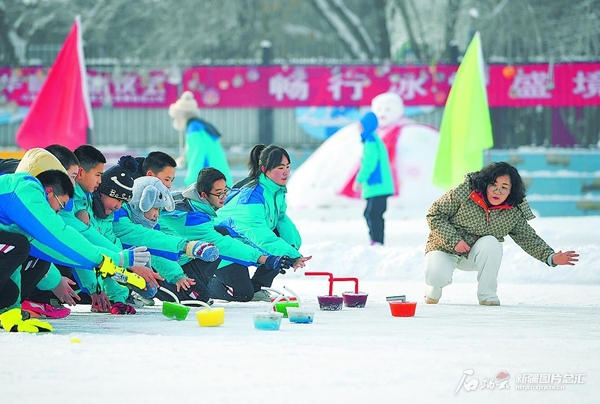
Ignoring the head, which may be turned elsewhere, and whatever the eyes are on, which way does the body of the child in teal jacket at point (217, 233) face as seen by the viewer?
to the viewer's right

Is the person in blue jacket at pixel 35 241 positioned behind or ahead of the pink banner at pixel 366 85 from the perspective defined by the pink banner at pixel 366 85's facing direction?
ahead

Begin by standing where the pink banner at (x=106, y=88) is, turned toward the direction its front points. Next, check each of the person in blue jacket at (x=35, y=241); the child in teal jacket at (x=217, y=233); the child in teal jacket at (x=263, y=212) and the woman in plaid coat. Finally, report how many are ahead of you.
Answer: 4

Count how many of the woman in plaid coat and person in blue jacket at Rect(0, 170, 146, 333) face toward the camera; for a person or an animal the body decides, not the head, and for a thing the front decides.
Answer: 1

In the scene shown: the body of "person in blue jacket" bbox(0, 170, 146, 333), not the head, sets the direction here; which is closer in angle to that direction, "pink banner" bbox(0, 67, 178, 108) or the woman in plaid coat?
the woman in plaid coat

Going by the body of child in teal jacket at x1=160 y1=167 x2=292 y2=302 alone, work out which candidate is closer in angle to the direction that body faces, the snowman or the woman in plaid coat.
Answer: the woman in plaid coat

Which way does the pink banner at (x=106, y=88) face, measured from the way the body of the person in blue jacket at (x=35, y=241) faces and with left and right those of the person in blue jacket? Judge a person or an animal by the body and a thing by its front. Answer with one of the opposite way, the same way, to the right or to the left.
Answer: to the right

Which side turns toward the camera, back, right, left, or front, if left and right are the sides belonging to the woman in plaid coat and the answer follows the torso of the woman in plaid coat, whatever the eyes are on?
front

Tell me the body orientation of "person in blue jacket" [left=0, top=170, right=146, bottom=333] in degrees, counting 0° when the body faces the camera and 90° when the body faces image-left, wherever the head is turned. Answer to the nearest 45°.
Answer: approximately 270°

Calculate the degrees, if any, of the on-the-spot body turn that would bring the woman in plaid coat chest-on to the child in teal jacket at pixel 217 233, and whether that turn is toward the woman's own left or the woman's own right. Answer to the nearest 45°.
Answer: approximately 90° to the woman's own right
